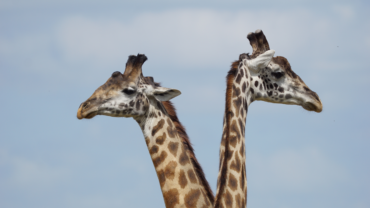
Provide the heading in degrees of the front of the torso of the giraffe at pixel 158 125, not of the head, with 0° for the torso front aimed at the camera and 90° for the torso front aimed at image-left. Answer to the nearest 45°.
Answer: approximately 90°

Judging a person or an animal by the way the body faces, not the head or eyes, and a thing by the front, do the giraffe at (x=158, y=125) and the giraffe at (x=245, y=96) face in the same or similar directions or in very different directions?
very different directions

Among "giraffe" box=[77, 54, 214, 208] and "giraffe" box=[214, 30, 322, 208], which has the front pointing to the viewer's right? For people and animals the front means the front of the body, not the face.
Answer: "giraffe" box=[214, 30, 322, 208]

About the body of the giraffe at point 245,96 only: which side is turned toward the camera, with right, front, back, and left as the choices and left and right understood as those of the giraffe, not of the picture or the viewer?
right

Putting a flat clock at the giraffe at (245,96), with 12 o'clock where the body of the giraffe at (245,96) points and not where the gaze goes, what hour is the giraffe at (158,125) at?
the giraffe at (158,125) is roughly at 6 o'clock from the giraffe at (245,96).

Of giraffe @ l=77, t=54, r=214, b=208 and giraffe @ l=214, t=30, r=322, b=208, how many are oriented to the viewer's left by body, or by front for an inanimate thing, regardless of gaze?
1

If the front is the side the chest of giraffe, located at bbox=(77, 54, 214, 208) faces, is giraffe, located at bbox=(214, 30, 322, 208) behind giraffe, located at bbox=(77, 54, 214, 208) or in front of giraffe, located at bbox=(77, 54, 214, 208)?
behind
